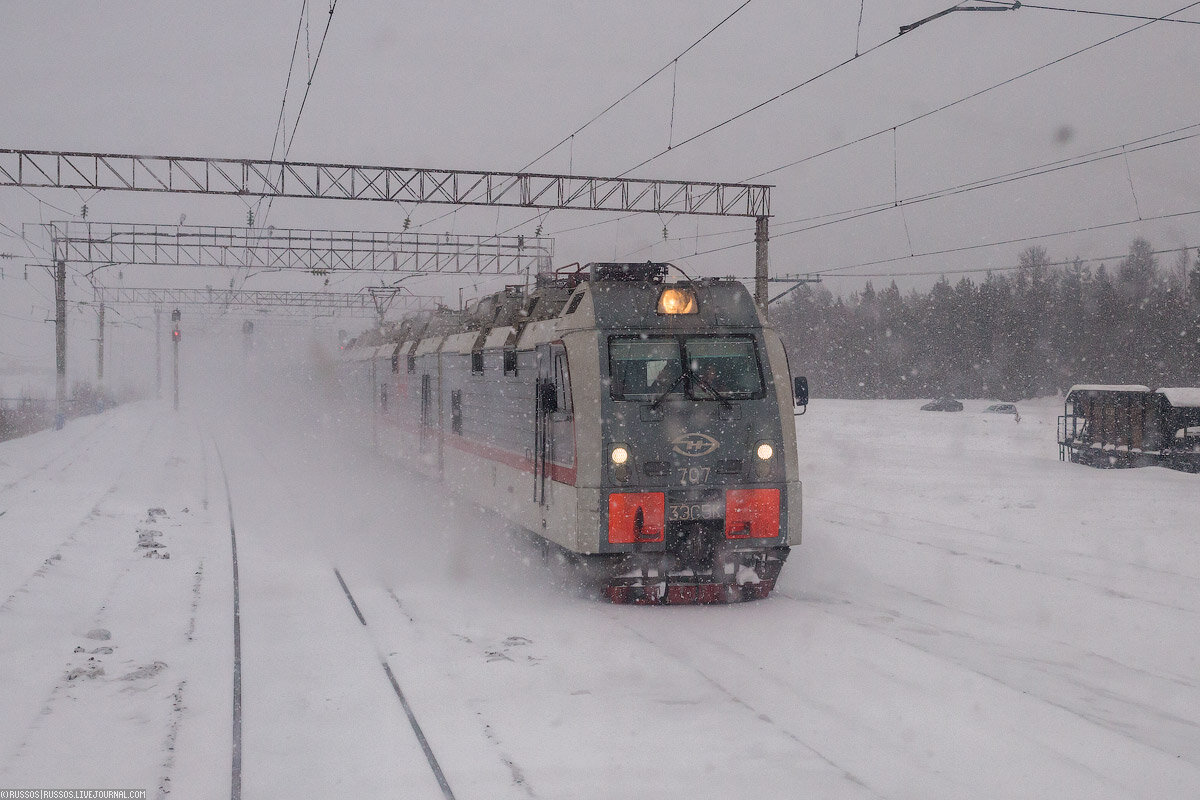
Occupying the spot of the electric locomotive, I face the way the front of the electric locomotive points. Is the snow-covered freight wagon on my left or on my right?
on my left

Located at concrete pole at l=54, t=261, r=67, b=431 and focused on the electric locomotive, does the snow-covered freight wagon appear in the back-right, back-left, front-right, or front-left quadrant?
front-left

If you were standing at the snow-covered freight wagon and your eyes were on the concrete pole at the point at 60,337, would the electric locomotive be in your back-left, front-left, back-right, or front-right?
front-left

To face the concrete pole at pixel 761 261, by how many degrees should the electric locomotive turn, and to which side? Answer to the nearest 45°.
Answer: approximately 135° to its left

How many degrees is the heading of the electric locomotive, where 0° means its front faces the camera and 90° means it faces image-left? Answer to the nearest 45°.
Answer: approximately 315°

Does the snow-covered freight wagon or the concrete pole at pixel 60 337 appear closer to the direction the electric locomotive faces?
the snow-covered freight wagon

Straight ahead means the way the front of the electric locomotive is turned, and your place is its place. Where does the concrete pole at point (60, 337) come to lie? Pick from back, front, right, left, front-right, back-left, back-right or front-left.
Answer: back

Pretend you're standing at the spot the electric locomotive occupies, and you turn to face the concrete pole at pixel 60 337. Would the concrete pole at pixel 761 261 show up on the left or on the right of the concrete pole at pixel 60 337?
right
